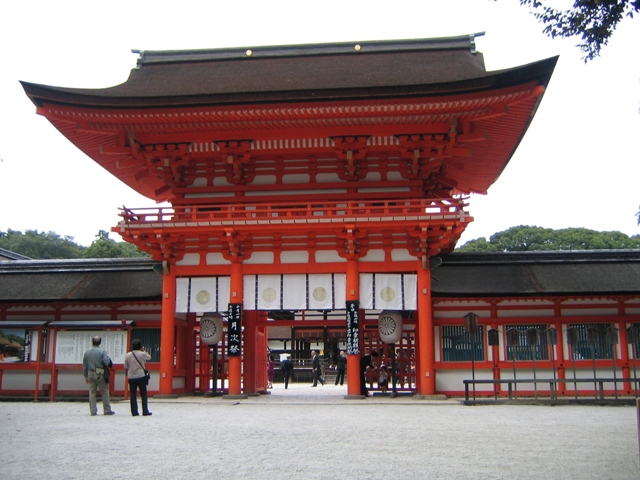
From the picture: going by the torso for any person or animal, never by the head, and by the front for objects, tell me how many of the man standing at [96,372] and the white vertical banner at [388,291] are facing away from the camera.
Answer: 1

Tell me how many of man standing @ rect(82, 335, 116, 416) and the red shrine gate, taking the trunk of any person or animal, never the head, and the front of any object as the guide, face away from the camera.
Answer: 1

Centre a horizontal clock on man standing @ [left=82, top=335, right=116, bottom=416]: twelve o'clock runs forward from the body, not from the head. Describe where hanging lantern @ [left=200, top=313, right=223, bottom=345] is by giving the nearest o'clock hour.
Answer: The hanging lantern is roughly at 1 o'clock from the man standing.

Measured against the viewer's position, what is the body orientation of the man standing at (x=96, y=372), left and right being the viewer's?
facing away from the viewer

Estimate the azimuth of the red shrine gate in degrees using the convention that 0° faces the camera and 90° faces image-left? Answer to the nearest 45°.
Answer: approximately 0°

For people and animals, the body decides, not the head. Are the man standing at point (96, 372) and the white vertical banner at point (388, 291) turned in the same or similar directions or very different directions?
very different directions

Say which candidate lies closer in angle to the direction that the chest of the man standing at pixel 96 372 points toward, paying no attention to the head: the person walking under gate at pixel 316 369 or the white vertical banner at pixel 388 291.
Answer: the person walking under gate

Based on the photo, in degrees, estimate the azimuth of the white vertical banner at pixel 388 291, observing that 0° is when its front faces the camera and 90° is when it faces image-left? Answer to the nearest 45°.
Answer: approximately 0°

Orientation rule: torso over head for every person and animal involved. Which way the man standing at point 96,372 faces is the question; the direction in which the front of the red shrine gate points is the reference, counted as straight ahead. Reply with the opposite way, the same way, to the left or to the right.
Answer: the opposite way
